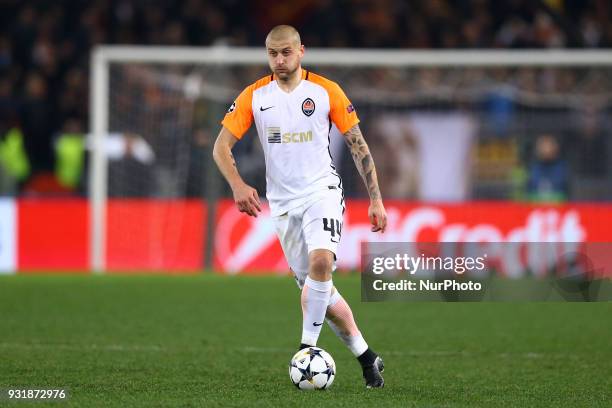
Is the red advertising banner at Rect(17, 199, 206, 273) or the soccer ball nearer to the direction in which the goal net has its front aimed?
the soccer ball

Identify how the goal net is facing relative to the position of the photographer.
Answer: facing the viewer

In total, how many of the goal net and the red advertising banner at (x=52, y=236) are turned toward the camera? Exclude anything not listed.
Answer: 2

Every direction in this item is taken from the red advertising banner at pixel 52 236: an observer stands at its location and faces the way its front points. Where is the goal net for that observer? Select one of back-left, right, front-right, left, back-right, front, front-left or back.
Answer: left

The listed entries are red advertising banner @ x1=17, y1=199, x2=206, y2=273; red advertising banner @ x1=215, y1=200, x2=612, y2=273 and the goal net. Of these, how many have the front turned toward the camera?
3

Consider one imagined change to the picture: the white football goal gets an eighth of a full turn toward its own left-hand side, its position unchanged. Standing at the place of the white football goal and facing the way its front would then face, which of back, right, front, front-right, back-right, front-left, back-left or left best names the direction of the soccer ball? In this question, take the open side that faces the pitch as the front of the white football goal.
front-right

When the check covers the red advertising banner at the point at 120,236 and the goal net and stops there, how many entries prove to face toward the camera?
2

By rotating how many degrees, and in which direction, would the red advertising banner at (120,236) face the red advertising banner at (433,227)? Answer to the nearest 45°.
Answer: approximately 90° to its left

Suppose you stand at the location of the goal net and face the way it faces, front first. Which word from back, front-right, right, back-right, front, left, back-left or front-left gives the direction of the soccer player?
front

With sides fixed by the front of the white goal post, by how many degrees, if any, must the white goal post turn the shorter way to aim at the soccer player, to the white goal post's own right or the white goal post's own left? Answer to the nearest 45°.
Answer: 0° — it already faces them

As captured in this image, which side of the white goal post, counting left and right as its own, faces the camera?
front
